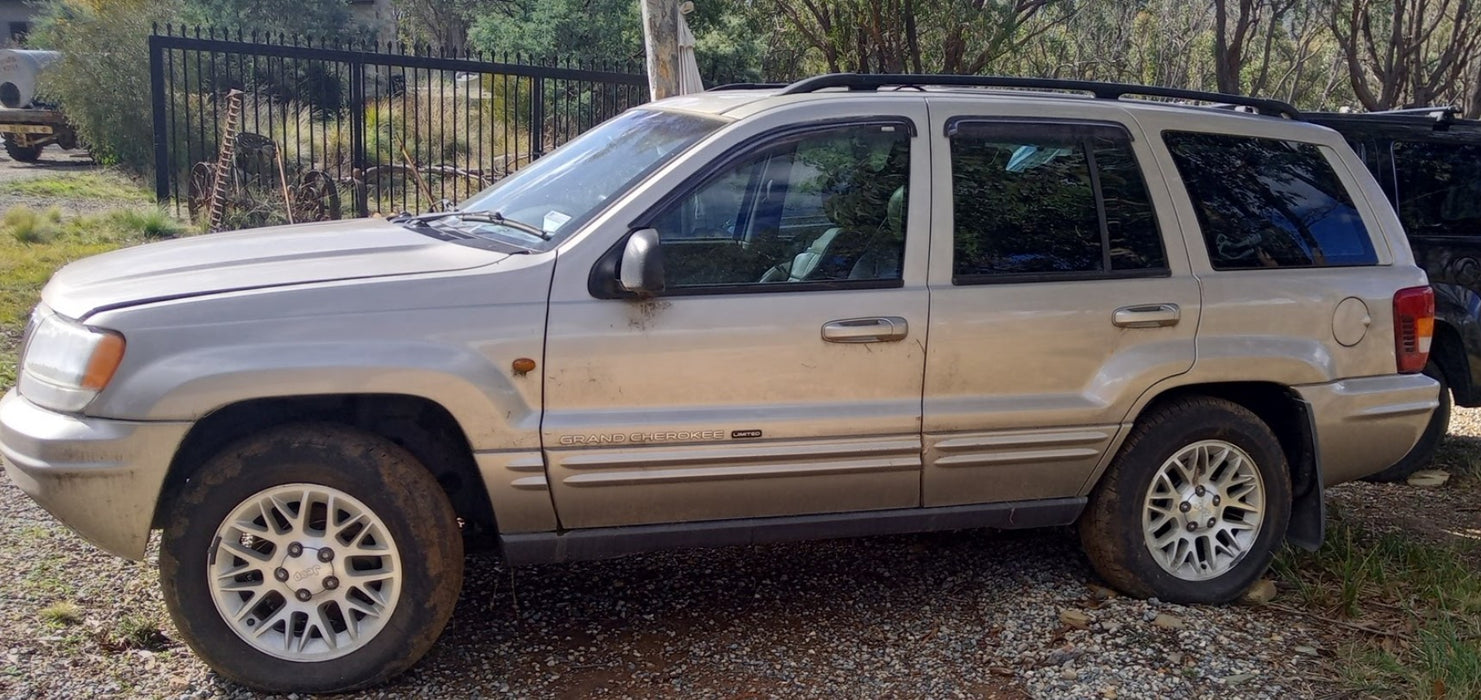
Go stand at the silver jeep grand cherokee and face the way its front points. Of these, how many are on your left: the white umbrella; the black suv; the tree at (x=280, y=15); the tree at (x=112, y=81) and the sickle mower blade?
0

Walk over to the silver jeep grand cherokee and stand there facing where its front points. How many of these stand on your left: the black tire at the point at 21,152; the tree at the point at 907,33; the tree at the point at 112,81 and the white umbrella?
0

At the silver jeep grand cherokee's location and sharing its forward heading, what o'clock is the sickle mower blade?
The sickle mower blade is roughly at 2 o'clock from the silver jeep grand cherokee.

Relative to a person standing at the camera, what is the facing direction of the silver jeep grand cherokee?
facing to the left of the viewer

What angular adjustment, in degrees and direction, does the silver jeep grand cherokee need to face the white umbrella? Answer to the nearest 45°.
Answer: approximately 90° to its right

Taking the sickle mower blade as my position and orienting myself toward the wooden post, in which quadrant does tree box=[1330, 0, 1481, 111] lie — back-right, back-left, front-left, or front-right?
front-left

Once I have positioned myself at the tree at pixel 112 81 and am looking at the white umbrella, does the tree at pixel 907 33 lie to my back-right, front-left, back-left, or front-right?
front-left

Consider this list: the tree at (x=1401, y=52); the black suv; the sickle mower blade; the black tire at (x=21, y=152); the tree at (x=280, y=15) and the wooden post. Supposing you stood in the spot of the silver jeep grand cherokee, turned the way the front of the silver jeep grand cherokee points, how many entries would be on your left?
0

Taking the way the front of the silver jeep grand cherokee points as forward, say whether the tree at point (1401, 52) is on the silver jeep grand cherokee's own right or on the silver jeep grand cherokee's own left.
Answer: on the silver jeep grand cherokee's own right
